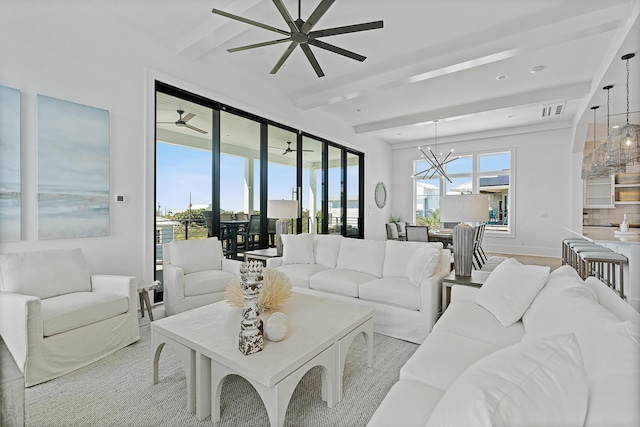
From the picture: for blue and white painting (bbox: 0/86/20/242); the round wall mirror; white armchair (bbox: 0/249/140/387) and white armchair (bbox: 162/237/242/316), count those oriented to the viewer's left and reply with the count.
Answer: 0

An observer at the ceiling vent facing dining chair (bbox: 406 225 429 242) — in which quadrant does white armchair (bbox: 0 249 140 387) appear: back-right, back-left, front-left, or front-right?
front-left

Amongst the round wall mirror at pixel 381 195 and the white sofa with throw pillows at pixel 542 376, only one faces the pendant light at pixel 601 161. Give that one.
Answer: the round wall mirror

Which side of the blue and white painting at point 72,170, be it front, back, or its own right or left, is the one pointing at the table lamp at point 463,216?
front

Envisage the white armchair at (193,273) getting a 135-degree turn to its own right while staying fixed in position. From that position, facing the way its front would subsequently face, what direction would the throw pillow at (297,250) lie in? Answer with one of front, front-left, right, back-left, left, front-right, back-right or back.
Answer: back

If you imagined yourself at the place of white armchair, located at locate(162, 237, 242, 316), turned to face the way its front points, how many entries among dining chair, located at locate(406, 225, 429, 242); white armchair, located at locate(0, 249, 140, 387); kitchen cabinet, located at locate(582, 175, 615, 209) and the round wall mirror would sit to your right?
1

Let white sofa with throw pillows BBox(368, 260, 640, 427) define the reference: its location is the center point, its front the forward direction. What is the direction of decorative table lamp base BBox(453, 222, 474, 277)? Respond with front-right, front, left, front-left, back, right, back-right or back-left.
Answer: right

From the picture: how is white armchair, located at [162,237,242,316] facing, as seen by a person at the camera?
facing the viewer and to the right of the viewer

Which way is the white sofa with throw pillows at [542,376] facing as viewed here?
to the viewer's left

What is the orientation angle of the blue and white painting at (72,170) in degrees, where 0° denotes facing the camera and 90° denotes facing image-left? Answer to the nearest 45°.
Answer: approximately 315°

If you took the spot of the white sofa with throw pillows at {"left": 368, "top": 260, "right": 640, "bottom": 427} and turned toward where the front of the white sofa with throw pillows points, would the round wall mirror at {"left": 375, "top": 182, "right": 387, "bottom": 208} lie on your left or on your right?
on your right

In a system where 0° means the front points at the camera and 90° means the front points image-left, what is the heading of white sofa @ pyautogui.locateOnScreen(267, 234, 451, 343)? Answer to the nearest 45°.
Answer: approximately 45°
